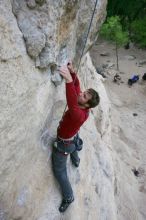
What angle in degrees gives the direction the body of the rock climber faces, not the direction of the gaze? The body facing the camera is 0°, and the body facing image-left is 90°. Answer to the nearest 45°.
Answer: approximately 90°
